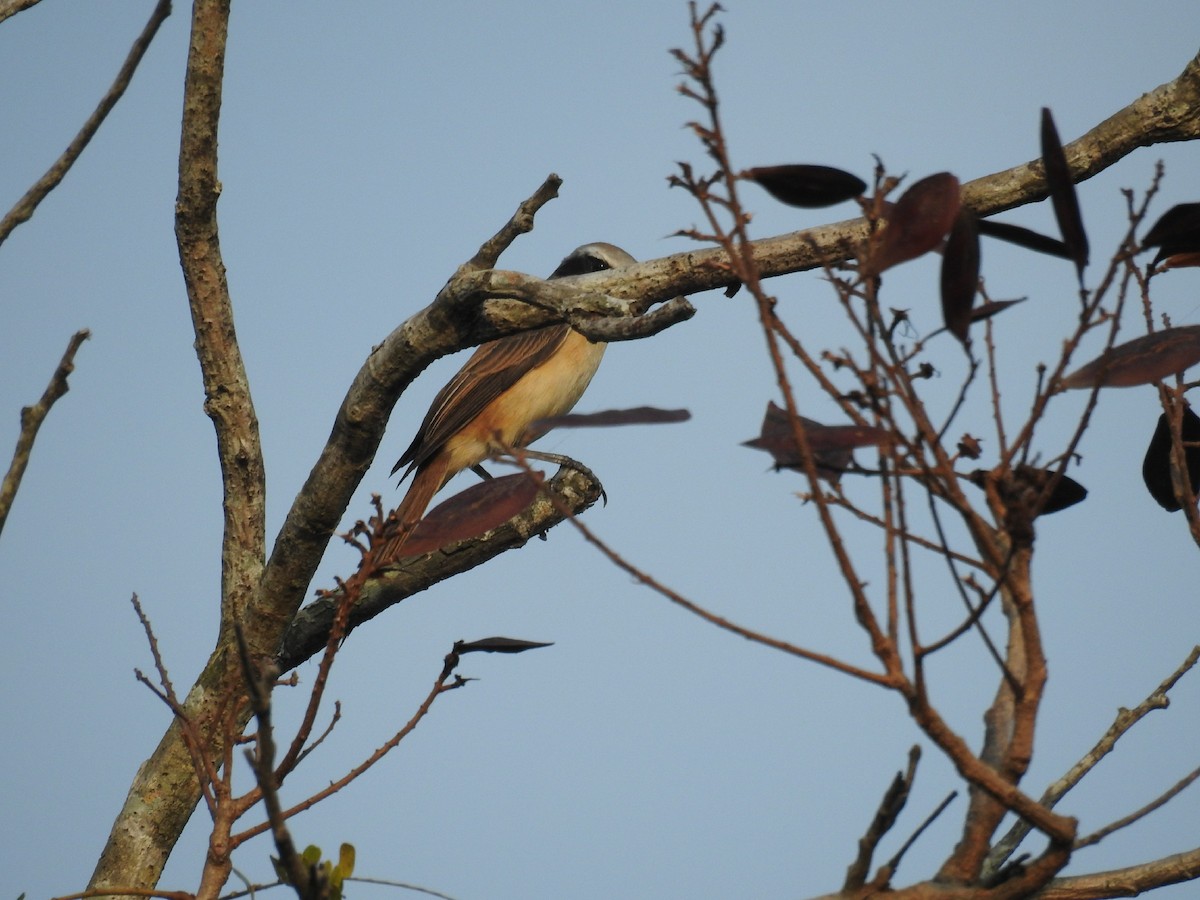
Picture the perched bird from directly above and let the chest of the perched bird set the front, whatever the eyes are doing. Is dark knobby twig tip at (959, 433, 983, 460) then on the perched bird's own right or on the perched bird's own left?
on the perched bird's own right

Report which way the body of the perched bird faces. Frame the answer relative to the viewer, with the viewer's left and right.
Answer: facing to the right of the viewer

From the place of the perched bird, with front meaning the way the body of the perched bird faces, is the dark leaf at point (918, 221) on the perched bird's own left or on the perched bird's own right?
on the perched bird's own right
